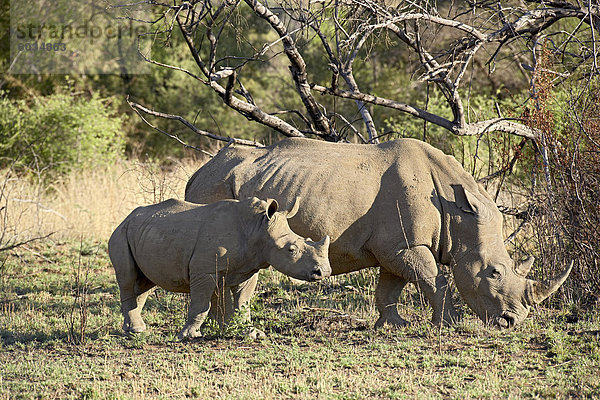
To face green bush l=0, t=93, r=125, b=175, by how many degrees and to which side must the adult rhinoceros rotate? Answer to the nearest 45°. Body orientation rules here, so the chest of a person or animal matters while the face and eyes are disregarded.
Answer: approximately 135° to its left

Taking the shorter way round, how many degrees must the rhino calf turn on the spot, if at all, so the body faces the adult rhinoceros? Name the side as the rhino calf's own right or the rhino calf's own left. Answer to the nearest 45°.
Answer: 0° — it already faces it

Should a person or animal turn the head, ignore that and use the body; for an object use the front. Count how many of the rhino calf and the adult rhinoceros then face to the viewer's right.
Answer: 2

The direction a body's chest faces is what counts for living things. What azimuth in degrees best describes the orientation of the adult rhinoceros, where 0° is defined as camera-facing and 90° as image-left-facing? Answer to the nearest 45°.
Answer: approximately 270°

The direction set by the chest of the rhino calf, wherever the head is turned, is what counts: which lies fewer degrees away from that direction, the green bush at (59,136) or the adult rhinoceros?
the adult rhinoceros

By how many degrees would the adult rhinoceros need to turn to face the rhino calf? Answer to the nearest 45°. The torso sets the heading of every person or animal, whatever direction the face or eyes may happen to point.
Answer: approximately 180°

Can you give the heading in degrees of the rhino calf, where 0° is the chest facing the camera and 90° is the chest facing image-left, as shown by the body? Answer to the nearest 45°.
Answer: approximately 270°
